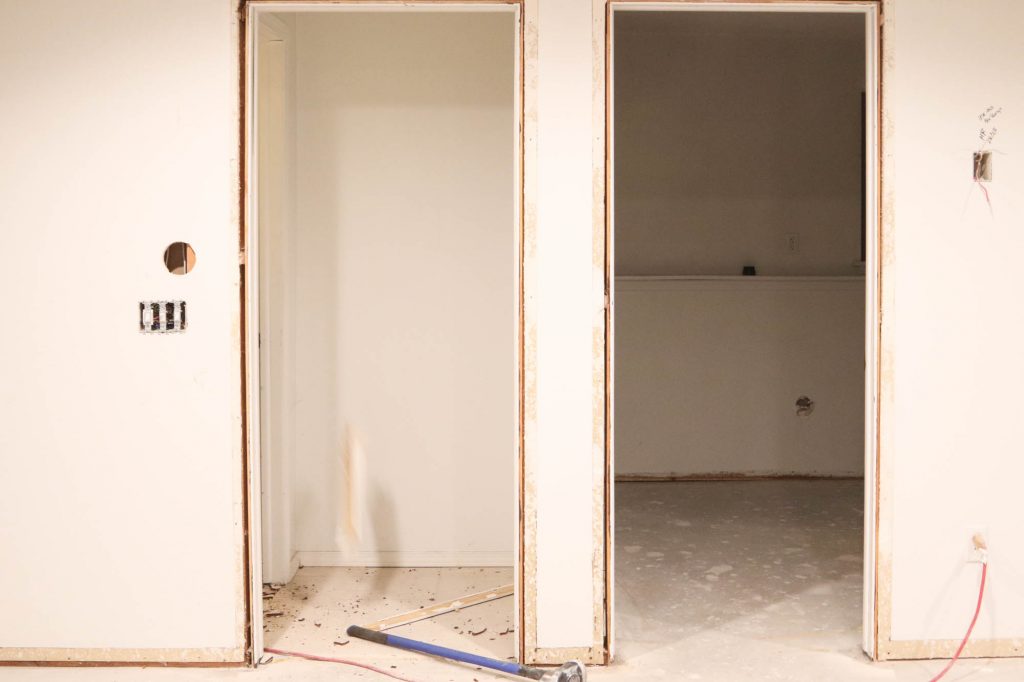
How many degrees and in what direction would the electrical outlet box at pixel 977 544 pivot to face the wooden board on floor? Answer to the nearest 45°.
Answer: approximately 90° to its right

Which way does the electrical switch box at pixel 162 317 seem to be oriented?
toward the camera

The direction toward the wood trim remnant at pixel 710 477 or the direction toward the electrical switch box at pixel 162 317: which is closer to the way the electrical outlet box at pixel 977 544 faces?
the electrical switch box

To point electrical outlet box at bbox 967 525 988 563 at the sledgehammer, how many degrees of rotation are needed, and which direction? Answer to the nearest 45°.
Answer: approximately 45° to its right

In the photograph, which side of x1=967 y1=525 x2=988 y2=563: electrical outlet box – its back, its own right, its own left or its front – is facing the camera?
front

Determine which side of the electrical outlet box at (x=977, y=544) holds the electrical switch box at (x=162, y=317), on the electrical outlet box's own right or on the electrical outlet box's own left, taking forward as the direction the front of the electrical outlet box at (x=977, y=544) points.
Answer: on the electrical outlet box's own right

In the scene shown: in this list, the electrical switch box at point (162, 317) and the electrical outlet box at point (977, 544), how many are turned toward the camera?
2
